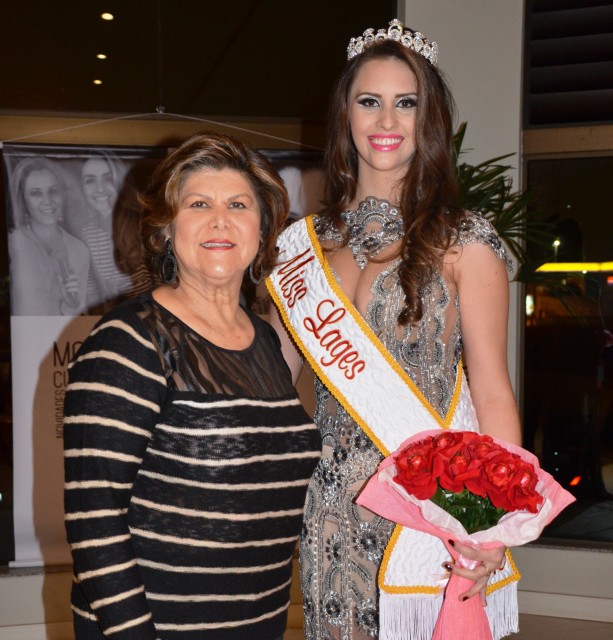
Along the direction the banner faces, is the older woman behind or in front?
in front

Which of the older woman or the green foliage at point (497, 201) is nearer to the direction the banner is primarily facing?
the older woman

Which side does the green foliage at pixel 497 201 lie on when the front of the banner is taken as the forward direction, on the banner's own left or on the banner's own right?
on the banner's own left

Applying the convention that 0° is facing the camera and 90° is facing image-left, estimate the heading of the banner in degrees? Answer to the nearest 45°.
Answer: approximately 0°

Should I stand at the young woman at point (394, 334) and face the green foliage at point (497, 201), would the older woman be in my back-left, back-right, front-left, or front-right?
back-left
